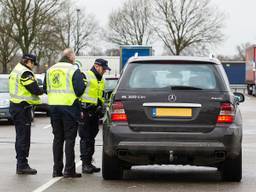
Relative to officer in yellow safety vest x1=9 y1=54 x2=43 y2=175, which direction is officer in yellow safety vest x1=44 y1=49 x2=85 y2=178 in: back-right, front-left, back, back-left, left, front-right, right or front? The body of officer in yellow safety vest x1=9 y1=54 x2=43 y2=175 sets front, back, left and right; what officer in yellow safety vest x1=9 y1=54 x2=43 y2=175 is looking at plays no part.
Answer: front-right

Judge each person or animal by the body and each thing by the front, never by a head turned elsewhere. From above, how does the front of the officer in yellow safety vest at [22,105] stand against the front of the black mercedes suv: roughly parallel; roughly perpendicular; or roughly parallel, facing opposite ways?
roughly perpendicular

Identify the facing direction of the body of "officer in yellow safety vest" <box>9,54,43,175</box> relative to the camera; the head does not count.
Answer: to the viewer's right

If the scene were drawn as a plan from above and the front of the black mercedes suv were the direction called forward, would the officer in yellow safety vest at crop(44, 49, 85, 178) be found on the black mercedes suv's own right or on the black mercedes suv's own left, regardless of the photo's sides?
on the black mercedes suv's own left

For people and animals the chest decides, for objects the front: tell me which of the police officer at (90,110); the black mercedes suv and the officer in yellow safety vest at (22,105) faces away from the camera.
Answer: the black mercedes suv

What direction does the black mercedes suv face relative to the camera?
away from the camera

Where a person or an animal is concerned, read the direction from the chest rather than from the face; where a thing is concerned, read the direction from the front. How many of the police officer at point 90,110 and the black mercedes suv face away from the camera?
1

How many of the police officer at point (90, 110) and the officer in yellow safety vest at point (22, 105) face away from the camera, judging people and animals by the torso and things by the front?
0
